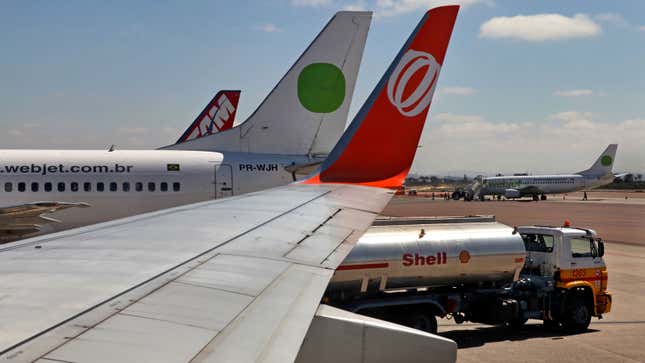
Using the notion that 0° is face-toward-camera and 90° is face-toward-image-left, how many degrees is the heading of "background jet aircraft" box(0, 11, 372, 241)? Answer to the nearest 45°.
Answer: approximately 90°
